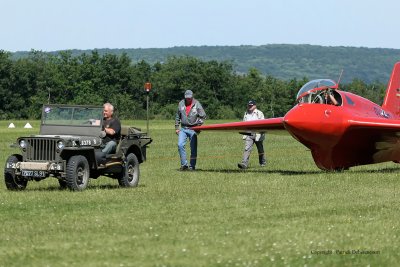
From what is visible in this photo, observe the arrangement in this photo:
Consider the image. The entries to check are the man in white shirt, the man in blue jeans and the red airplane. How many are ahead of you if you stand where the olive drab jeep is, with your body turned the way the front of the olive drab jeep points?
0

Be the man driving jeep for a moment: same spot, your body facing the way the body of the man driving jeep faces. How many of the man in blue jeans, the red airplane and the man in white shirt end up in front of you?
0

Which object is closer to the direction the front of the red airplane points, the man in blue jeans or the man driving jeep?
the man driving jeep

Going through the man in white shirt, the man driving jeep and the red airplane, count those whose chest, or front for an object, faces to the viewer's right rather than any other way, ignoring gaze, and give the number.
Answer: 0

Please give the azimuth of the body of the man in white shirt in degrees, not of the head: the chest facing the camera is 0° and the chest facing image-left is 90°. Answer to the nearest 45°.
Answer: approximately 45°

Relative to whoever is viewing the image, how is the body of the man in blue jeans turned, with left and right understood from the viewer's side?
facing the viewer

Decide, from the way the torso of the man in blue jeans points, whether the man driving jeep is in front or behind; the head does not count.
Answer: in front

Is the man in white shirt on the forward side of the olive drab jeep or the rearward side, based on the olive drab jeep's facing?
on the rearward side

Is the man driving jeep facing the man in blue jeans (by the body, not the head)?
no

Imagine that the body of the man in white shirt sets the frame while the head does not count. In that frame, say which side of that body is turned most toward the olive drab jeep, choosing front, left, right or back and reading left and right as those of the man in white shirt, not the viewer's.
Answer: front

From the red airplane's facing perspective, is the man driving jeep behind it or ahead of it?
ahead

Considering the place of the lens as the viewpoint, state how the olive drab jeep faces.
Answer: facing the viewer and to the left of the viewer

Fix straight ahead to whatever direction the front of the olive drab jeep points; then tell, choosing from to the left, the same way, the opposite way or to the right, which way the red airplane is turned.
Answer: the same way

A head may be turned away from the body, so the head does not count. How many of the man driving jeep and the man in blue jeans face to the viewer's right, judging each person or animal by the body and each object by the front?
0

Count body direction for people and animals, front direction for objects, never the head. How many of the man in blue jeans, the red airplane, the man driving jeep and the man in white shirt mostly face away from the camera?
0

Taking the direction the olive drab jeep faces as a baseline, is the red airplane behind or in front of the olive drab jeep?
behind

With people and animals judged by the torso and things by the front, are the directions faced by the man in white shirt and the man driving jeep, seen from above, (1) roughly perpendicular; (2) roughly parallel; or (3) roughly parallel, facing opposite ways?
roughly parallel
